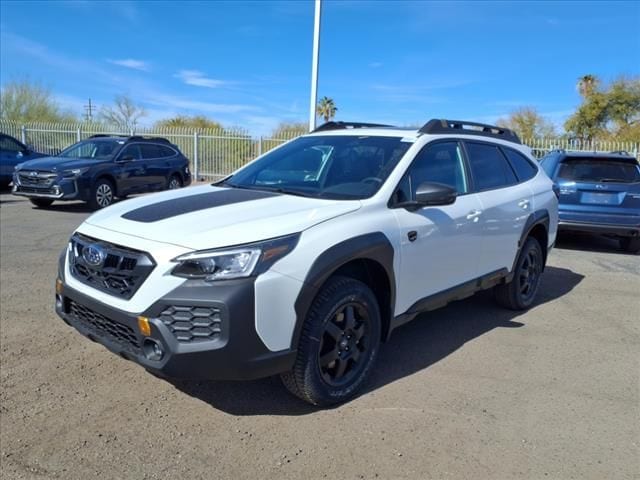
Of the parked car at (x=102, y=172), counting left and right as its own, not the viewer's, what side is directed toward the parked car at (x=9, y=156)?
right

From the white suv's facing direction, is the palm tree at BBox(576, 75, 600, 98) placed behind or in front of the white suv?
behind

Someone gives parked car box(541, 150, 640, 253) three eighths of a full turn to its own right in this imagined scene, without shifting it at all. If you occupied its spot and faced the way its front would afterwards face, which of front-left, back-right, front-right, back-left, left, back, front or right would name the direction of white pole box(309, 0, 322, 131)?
back

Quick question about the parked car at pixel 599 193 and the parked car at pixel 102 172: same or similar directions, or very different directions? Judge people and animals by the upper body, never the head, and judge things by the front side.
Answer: very different directions

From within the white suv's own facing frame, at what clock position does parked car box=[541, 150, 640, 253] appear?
The parked car is roughly at 6 o'clock from the white suv.

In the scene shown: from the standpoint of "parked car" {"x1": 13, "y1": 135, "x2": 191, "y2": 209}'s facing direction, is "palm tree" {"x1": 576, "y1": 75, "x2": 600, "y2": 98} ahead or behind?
behind

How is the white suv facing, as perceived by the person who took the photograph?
facing the viewer and to the left of the viewer

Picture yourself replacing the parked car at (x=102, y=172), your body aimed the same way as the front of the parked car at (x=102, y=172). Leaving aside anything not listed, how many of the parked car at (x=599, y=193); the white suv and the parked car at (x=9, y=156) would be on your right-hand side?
1

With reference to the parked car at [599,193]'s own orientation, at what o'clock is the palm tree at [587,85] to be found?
The palm tree is roughly at 12 o'clock from the parked car.

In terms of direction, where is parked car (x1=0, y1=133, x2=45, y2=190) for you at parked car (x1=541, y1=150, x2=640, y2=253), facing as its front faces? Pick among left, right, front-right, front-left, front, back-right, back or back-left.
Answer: left

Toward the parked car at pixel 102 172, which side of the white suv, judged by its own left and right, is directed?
right

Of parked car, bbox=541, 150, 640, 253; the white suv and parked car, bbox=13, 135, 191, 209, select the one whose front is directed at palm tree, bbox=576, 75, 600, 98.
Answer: parked car, bbox=541, 150, 640, 253

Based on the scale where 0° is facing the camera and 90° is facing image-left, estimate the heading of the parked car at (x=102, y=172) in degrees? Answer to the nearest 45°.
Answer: approximately 45°

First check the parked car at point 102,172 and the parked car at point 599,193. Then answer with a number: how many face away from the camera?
1

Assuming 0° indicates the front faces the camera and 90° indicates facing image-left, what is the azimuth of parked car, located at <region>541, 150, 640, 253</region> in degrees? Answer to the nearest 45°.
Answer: approximately 180°

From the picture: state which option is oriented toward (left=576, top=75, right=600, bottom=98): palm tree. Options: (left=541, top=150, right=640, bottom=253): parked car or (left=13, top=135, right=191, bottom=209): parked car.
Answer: (left=541, top=150, right=640, bottom=253): parked car

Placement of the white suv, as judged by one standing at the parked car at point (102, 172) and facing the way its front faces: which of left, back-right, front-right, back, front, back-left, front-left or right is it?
front-left

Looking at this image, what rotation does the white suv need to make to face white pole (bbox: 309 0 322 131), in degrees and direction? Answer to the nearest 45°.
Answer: approximately 135° to its right
